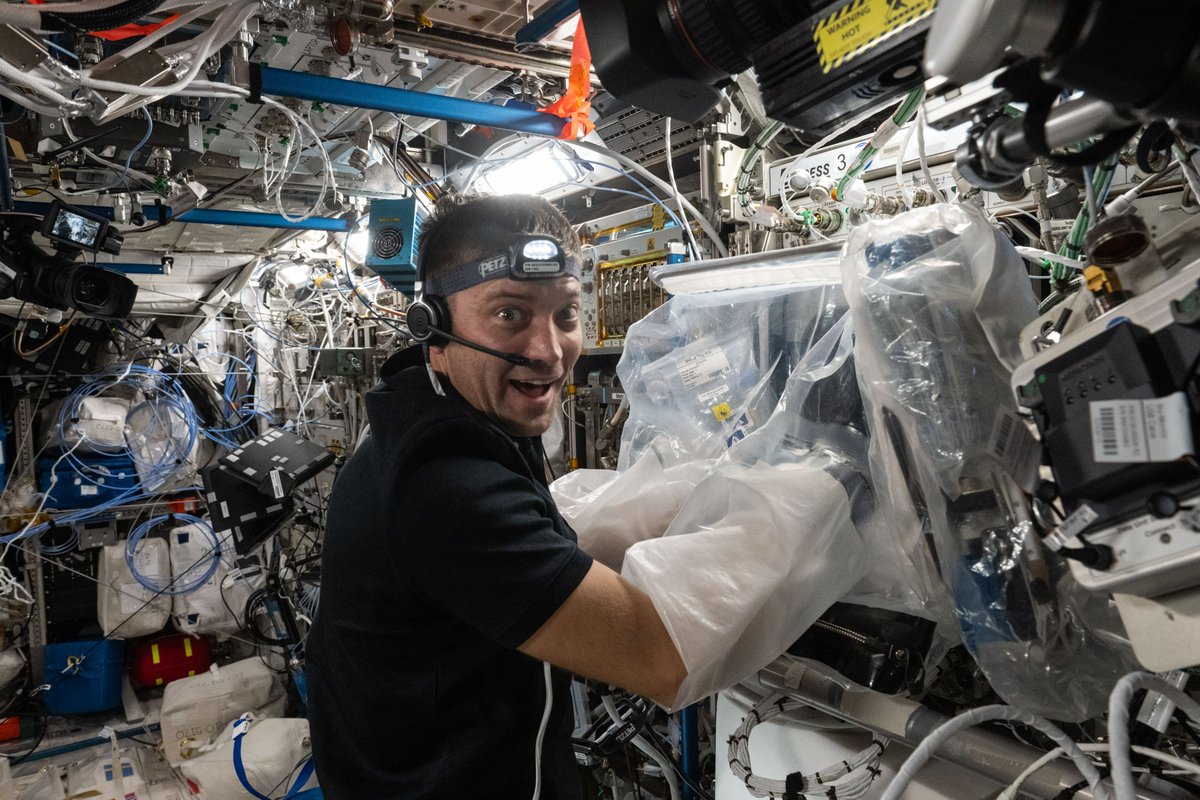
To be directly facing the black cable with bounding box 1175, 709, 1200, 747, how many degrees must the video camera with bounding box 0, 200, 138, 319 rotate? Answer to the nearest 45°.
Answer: approximately 45° to its right

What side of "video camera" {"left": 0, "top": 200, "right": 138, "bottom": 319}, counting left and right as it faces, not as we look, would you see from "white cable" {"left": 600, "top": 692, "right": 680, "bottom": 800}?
front

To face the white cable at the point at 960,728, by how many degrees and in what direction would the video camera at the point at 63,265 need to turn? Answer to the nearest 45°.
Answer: approximately 45° to its right

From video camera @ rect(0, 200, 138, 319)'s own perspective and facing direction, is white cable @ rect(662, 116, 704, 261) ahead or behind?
ahead

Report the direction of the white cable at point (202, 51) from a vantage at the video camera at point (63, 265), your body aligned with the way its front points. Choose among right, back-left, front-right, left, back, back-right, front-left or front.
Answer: front-right

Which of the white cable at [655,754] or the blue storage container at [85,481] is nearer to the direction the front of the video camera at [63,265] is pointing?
the white cable

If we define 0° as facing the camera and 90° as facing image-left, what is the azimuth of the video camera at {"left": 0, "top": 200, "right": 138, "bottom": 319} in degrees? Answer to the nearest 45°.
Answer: approximately 315°

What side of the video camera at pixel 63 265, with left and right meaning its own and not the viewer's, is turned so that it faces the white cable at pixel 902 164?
front

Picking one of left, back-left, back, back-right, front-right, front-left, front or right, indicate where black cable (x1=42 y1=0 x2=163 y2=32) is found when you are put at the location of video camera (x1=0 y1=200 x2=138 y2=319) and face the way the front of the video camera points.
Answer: front-right
